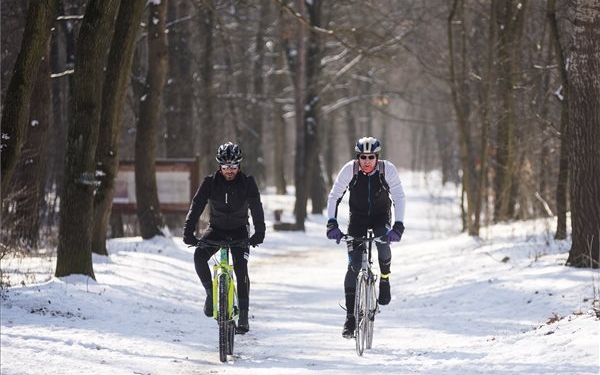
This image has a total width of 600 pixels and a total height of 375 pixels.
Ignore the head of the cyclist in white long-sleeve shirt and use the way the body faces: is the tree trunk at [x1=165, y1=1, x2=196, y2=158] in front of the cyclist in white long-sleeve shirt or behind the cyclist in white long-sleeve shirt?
behind

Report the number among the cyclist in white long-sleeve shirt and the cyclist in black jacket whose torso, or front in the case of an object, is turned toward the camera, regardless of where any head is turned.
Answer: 2

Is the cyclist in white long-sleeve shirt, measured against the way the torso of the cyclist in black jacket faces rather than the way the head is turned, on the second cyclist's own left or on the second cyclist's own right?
on the second cyclist's own left

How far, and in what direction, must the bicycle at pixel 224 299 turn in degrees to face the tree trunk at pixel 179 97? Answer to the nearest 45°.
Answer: approximately 180°

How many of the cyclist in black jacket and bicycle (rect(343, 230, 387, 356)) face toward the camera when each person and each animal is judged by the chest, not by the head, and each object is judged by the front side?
2

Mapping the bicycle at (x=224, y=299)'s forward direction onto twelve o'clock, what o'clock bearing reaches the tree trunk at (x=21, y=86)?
The tree trunk is roughly at 4 o'clock from the bicycle.

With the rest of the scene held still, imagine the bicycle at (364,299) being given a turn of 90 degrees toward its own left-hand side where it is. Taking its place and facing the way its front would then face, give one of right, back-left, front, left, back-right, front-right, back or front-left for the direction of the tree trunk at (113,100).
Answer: back-left

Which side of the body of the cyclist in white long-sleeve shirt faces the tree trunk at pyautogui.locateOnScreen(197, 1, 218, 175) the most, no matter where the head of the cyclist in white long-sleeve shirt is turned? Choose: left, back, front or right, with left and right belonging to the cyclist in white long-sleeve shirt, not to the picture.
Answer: back

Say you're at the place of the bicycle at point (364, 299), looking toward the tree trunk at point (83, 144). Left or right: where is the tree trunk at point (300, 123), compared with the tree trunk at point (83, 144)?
right

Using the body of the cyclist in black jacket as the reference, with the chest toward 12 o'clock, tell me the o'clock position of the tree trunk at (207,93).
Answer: The tree trunk is roughly at 6 o'clock from the cyclist in black jacket.

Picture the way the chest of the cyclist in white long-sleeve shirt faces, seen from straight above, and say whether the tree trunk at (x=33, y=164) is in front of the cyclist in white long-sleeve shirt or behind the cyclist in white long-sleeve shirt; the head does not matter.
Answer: behind
